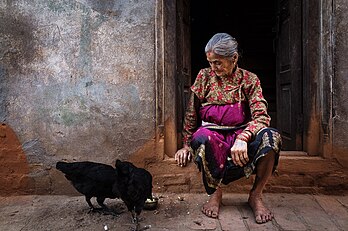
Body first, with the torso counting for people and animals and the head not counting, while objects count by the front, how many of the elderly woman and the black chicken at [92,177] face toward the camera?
1

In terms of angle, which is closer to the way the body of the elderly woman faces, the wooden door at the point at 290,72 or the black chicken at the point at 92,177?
the black chicken

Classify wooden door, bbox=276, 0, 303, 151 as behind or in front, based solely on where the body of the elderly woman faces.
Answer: behind

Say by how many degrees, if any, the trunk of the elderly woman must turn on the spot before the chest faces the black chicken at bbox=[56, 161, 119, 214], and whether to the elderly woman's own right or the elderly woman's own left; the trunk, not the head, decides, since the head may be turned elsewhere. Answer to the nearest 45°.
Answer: approximately 90° to the elderly woman's own right

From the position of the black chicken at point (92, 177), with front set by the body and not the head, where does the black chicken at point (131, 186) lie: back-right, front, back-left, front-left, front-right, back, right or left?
front-right

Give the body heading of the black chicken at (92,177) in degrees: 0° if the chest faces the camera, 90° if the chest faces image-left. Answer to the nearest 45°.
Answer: approximately 270°

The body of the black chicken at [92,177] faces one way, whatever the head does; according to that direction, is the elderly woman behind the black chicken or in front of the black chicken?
in front

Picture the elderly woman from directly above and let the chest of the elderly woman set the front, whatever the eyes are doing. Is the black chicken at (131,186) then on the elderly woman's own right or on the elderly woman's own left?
on the elderly woman's own right
